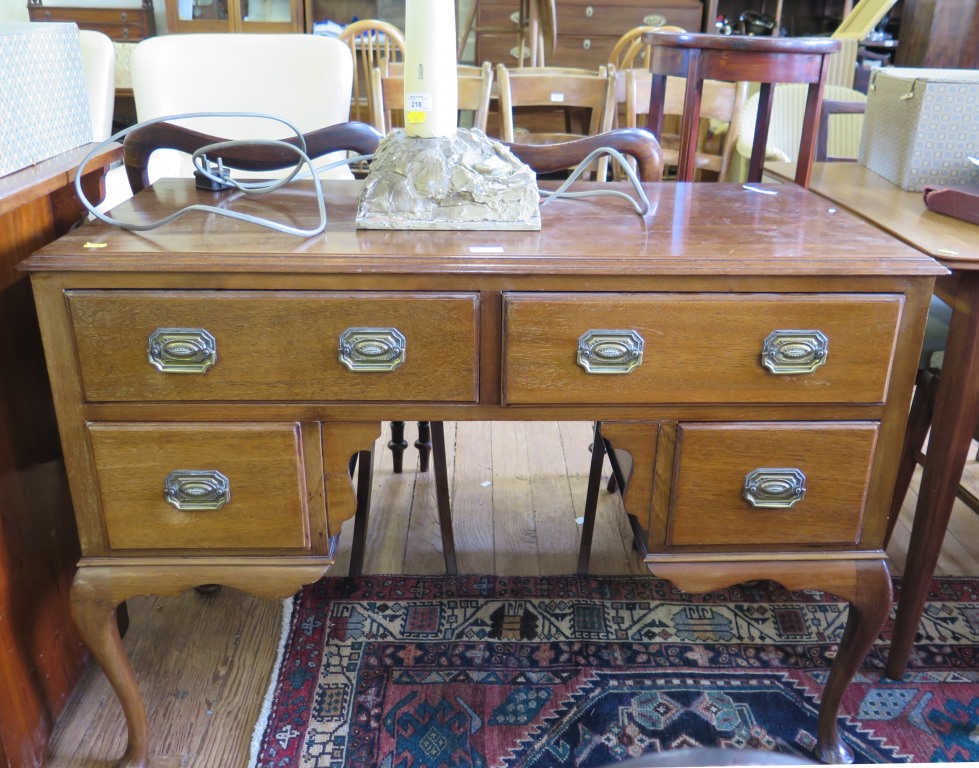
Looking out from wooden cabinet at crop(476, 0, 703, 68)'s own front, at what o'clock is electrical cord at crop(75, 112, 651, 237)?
The electrical cord is roughly at 12 o'clock from the wooden cabinet.

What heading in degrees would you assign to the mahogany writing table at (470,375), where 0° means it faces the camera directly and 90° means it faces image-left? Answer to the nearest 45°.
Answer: approximately 0°

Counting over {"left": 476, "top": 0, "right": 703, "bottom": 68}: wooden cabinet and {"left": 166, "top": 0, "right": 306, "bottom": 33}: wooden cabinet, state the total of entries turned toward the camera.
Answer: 2

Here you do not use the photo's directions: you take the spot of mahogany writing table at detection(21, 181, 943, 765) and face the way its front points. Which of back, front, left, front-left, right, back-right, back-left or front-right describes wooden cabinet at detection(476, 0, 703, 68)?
back

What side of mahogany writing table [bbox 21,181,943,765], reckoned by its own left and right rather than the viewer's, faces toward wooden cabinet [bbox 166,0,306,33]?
back
